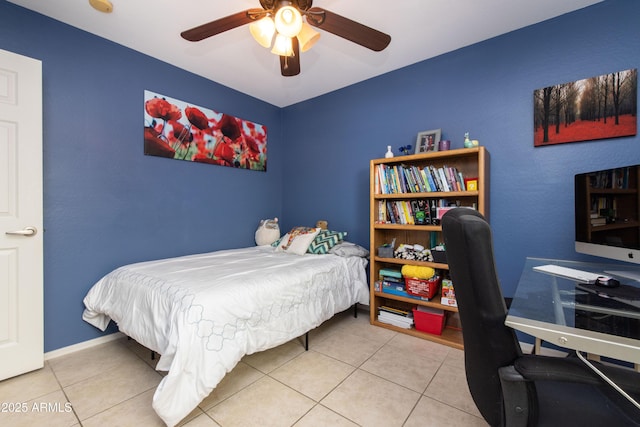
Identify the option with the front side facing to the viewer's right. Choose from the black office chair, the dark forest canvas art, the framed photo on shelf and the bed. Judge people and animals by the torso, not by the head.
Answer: the black office chair

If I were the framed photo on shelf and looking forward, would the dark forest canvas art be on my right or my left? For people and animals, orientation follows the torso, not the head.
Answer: on my left

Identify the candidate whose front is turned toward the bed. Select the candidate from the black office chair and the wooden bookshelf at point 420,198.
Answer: the wooden bookshelf

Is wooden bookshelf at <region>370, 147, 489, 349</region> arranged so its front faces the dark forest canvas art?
no

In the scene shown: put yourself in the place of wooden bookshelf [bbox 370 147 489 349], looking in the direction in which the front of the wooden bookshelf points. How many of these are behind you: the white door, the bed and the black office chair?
0

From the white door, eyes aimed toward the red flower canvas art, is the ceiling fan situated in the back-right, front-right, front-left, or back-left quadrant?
front-right

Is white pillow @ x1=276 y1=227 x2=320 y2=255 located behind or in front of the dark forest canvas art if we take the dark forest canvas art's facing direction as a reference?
in front

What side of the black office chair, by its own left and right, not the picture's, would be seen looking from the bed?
back

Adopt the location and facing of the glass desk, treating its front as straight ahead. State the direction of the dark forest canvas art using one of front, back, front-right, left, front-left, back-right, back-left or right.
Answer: back-right

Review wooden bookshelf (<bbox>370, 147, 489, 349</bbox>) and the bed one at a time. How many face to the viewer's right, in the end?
0

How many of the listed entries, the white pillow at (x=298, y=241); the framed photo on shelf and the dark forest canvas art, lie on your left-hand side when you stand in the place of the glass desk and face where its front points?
0

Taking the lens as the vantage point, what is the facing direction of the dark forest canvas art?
facing the viewer and to the left of the viewer

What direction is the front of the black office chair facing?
to the viewer's right

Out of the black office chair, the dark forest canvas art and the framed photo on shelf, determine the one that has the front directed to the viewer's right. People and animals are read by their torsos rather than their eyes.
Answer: the black office chair

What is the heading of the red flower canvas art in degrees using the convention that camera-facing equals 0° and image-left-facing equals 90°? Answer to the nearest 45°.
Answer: approximately 315°
